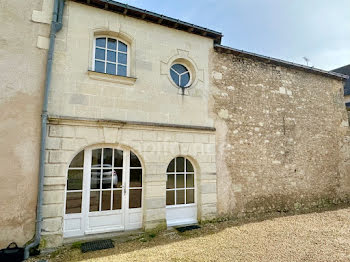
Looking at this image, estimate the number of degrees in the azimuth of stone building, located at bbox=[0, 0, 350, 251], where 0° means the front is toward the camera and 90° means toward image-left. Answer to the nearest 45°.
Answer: approximately 315°

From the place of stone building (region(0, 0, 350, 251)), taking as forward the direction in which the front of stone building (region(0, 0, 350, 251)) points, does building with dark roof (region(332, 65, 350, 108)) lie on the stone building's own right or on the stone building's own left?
on the stone building's own left
